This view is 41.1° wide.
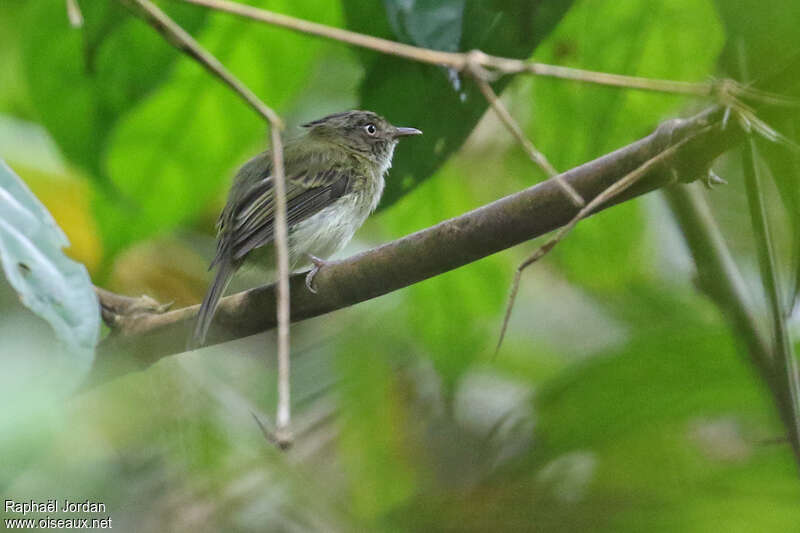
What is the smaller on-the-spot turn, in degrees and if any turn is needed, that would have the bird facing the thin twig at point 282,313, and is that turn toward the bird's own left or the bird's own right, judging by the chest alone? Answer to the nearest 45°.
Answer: approximately 90° to the bird's own right

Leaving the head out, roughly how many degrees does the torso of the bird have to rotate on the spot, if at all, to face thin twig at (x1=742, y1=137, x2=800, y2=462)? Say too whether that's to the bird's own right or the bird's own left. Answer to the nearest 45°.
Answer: approximately 45° to the bird's own right

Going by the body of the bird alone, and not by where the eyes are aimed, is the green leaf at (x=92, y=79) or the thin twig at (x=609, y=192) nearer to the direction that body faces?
the thin twig

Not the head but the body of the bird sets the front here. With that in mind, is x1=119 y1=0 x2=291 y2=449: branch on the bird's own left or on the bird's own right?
on the bird's own right

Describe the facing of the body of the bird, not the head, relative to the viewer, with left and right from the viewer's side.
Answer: facing to the right of the viewer

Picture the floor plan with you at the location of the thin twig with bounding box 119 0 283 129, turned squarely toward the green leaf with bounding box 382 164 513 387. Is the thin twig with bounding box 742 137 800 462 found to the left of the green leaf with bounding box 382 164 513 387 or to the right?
right
